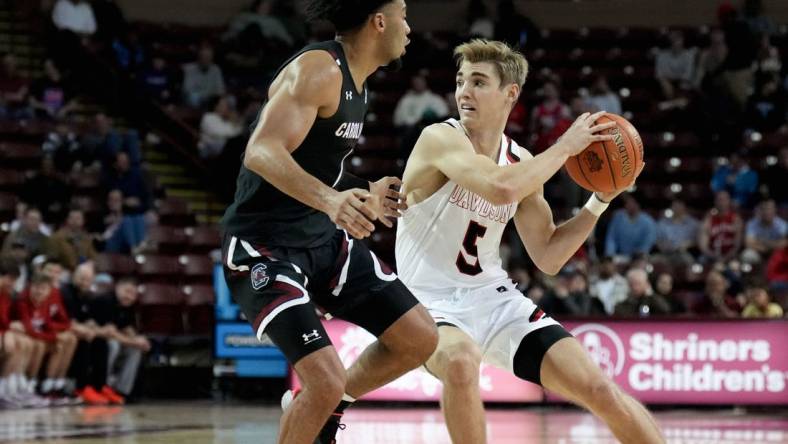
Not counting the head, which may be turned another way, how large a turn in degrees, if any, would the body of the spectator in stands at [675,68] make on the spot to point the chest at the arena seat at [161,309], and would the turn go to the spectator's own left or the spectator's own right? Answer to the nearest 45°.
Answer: approximately 45° to the spectator's own right

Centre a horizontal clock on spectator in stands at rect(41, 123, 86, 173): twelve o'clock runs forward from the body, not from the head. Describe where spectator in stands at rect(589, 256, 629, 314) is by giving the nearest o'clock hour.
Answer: spectator in stands at rect(589, 256, 629, 314) is roughly at 10 o'clock from spectator in stands at rect(41, 123, 86, 173).

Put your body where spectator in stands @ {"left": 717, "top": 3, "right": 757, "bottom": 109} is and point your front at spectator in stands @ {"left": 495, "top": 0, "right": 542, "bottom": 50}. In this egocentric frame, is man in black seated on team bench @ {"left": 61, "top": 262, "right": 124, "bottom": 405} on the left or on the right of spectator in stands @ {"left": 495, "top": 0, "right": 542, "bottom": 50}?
left

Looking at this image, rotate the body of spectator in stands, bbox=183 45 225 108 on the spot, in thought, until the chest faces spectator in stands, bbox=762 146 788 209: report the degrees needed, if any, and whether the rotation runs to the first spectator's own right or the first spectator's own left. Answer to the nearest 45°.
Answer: approximately 45° to the first spectator's own left

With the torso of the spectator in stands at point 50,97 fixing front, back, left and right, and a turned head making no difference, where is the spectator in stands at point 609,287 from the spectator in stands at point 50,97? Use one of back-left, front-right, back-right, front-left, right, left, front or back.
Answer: front-left

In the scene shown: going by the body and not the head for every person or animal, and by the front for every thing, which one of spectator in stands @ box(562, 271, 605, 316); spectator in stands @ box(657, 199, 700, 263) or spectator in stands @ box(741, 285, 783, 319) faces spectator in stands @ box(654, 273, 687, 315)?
spectator in stands @ box(657, 199, 700, 263)
